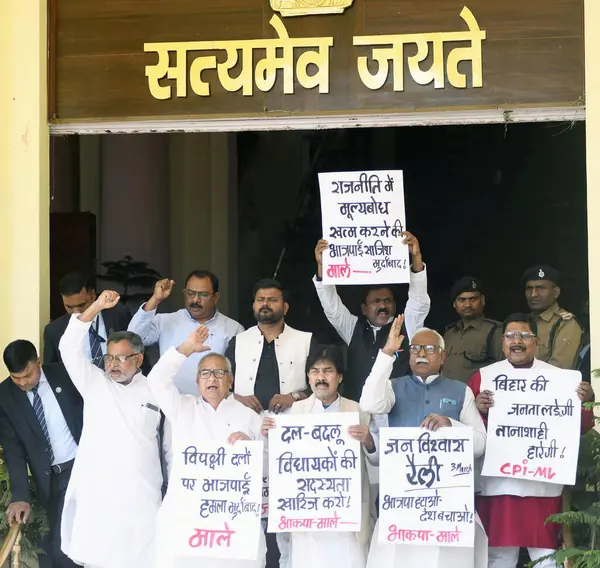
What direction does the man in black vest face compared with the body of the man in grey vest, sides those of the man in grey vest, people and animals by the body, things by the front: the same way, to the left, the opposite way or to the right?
the same way

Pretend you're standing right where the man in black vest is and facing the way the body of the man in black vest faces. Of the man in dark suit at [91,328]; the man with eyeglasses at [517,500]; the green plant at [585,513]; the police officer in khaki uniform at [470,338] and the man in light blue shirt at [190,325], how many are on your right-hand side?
2

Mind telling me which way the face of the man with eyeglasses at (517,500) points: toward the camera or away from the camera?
toward the camera

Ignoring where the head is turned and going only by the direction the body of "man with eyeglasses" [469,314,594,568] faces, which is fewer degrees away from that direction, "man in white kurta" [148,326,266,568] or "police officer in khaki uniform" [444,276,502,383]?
the man in white kurta

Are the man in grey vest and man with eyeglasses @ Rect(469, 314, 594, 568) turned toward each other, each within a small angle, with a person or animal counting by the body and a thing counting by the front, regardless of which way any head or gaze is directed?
no

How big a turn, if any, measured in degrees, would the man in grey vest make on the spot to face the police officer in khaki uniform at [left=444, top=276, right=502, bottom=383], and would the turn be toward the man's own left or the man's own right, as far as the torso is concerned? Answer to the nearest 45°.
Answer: approximately 180°

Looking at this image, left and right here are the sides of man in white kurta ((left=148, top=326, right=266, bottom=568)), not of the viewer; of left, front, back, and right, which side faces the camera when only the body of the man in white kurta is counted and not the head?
front

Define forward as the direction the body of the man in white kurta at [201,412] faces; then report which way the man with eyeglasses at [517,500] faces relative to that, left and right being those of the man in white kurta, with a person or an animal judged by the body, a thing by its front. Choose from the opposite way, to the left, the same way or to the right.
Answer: the same way

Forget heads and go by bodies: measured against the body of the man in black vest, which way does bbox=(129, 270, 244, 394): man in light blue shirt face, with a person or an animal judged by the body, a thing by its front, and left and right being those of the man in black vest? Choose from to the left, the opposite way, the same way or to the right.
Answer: the same way

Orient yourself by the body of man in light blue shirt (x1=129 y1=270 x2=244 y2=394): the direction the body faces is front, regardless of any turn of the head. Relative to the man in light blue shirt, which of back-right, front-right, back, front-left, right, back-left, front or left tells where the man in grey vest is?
front-left

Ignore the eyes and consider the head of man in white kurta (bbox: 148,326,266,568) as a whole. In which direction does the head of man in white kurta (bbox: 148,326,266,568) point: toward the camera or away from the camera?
toward the camera

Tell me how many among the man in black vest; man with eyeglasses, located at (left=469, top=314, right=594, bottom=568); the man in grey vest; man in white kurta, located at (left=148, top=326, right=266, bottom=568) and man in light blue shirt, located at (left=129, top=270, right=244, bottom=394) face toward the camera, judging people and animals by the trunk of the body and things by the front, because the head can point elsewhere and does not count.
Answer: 5

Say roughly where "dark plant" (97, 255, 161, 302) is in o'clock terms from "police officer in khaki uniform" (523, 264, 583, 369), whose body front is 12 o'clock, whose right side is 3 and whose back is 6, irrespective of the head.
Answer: The dark plant is roughly at 3 o'clock from the police officer in khaki uniform.

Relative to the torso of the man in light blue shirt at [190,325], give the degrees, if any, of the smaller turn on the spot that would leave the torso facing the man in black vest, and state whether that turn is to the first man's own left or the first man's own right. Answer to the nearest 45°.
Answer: approximately 90° to the first man's own left

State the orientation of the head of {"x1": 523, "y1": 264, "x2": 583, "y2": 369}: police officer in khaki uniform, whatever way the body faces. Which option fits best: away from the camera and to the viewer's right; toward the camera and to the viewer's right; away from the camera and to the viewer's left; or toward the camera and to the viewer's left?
toward the camera and to the viewer's left

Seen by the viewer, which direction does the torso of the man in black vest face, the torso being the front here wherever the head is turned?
toward the camera
